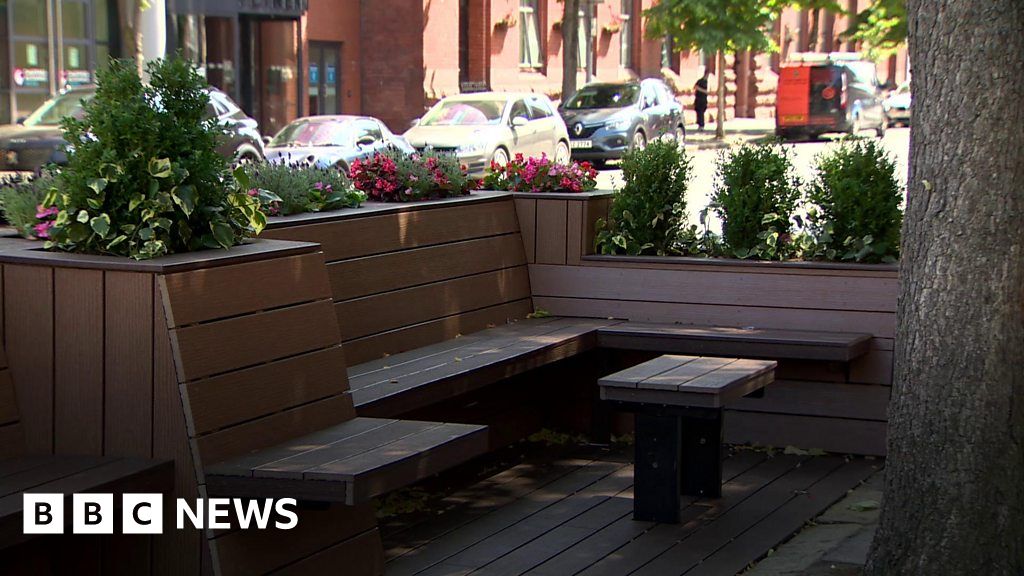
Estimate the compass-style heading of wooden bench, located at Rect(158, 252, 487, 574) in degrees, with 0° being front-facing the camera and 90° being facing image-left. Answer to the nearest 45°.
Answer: approximately 315°

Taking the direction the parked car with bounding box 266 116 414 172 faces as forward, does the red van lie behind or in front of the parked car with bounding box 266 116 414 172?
behind

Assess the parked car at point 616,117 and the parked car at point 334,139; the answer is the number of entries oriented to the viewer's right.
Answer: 0

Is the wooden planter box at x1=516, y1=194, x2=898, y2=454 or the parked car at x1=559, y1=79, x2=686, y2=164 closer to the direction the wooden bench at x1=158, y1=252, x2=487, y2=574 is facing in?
the wooden planter box

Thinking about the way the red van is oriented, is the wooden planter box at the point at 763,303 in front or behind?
behind

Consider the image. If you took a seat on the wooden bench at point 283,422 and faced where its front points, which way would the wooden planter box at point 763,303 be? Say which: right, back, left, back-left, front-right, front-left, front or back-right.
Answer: left
